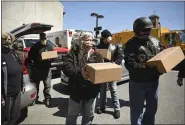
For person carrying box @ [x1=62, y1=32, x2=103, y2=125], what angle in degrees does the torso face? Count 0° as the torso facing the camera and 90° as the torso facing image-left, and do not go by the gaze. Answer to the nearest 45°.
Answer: approximately 315°

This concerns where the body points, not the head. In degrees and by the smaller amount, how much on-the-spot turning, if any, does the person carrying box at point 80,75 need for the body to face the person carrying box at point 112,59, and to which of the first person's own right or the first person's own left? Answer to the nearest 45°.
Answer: approximately 135° to the first person's own left
